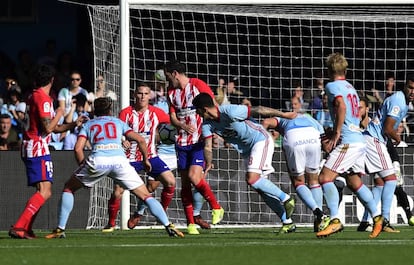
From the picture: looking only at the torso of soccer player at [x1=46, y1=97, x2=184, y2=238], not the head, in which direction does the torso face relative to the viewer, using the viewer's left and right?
facing away from the viewer

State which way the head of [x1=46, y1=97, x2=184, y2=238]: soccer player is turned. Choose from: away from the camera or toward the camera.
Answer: away from the camera

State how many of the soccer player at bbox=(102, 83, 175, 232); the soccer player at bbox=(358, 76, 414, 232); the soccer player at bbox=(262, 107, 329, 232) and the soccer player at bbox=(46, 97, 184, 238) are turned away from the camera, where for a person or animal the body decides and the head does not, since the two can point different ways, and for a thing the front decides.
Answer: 2

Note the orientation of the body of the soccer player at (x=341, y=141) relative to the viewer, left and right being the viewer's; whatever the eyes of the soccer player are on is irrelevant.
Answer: facing away from the viewer and to the left of the viewer

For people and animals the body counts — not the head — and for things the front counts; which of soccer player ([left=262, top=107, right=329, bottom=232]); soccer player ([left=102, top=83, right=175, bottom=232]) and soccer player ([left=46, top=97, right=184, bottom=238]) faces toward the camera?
soccer player ([left=102, top=83, right=175, bottom=232])

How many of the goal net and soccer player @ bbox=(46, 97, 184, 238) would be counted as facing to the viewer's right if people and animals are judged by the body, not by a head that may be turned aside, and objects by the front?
0

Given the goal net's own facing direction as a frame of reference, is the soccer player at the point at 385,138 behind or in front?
in front

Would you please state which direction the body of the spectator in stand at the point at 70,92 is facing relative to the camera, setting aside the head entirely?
toward the camera

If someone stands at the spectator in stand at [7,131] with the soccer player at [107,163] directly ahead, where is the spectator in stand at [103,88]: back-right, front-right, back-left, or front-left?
front-left

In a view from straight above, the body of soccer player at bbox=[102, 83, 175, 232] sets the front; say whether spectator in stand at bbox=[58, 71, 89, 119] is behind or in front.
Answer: behind

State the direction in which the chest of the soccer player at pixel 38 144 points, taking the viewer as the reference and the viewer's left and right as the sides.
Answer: facing to the right of the viewer

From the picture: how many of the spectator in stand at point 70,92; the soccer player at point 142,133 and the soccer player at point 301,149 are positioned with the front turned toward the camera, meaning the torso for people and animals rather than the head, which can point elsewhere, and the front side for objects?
2

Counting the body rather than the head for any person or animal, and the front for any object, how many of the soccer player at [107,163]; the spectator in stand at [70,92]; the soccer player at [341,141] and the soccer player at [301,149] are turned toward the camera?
1

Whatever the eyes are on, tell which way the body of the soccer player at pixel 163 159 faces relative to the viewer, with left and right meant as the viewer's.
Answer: facing the viewer

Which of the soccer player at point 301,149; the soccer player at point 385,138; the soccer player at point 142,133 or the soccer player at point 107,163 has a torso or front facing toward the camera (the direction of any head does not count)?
the soccer player at point 142,133

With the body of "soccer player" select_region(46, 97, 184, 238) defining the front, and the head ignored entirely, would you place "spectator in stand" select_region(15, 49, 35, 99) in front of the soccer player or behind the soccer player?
in front

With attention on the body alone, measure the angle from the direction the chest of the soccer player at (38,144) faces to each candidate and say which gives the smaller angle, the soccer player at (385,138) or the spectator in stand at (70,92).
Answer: the soccer player
